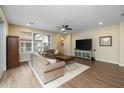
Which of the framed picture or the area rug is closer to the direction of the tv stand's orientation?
the area rug

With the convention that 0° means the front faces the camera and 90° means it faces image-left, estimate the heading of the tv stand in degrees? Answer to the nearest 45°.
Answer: approximately 45°

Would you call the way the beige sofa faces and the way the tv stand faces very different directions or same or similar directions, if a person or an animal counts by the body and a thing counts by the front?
very different directions

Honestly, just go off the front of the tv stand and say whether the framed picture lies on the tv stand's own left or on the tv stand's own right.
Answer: on the tv stand's own left

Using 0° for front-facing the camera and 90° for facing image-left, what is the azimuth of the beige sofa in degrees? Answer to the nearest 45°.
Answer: approximately 225°

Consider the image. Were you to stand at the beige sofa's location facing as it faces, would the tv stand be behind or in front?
in front

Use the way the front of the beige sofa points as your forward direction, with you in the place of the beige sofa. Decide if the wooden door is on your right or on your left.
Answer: on your left

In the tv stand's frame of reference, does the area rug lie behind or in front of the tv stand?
in front
